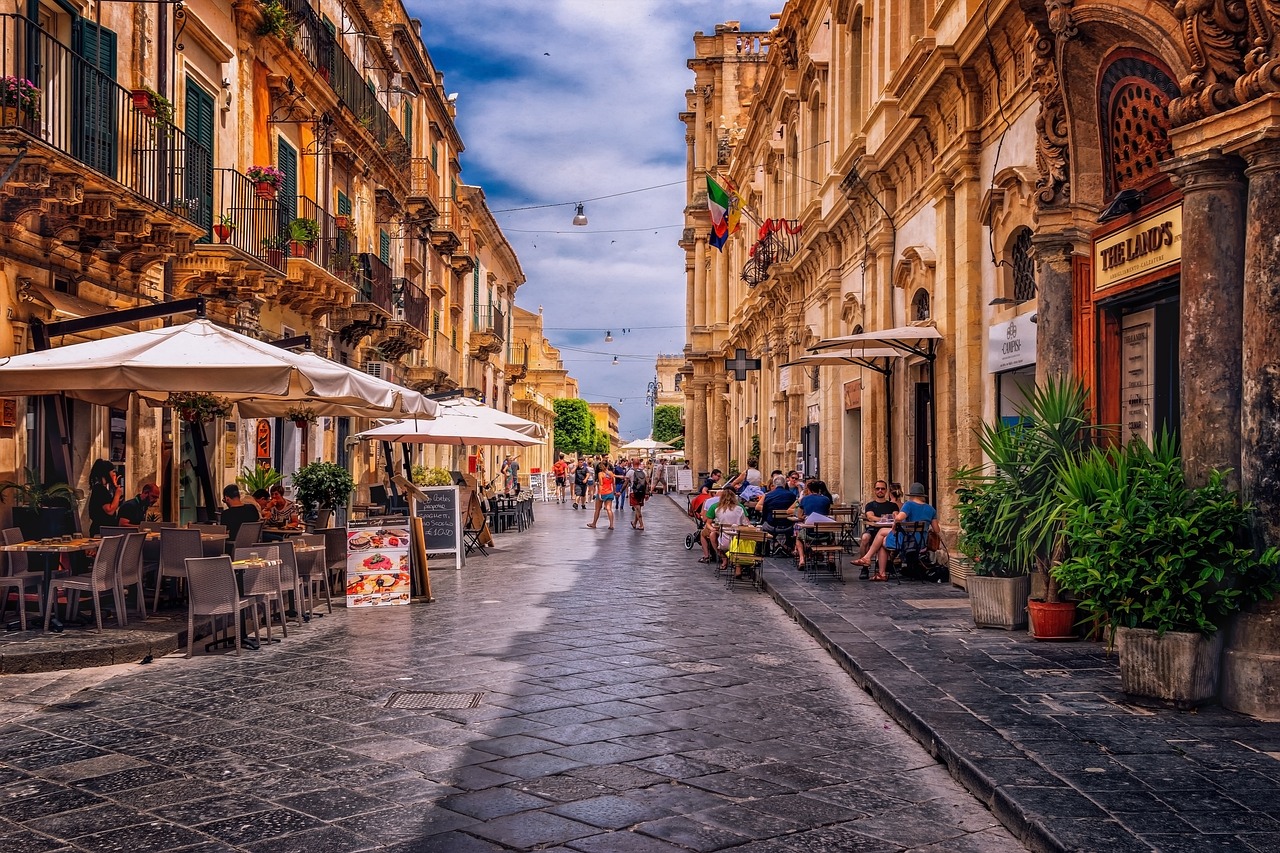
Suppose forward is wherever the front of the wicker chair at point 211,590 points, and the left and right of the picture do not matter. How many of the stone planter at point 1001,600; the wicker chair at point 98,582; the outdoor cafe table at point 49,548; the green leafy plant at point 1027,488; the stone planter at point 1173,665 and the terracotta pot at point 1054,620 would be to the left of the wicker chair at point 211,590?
2

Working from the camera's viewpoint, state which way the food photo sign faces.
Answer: facing the viewer

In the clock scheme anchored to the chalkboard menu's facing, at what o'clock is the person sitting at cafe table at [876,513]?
The person sitting at cafe table is roughly at 10 o'clock from the chalkboard menu.

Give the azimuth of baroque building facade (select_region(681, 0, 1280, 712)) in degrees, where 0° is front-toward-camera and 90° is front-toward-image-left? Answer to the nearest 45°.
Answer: approximately 45°

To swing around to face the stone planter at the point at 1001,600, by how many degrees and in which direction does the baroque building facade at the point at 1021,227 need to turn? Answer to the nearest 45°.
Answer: approximately 45° to its left

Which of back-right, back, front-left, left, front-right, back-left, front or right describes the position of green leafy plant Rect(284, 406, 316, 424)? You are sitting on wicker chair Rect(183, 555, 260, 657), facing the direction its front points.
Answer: front-left

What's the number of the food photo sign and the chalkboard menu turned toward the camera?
2

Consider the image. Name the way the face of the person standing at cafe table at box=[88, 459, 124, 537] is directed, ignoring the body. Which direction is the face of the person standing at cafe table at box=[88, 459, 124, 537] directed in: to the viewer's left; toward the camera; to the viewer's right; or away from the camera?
to the viewer's right

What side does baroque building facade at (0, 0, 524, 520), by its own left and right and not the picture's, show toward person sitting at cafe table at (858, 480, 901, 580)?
front

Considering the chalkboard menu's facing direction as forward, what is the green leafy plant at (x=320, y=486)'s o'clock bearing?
The green leafy plant is roughly at 3 o'clock from the chalkboard menu.

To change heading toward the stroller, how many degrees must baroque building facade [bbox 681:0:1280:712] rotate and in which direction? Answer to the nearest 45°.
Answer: approximately 90° to its right

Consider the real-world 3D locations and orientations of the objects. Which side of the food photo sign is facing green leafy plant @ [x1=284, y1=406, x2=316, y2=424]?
back

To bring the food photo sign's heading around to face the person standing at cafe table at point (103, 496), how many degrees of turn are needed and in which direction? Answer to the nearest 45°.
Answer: approximately 135° to its right

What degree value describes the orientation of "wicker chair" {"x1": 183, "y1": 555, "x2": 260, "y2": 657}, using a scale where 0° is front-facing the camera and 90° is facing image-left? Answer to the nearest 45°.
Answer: approximately 225°

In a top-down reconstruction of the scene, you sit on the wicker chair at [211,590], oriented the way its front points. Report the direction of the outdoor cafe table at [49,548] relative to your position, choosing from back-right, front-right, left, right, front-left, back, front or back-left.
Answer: left

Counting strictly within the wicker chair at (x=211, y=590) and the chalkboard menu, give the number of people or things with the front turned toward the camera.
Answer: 1

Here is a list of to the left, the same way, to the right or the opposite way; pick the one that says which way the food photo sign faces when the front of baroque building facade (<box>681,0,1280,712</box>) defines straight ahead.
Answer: to the left

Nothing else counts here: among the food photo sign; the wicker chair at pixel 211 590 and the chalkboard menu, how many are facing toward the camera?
2

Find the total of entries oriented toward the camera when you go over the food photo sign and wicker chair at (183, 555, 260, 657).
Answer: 1

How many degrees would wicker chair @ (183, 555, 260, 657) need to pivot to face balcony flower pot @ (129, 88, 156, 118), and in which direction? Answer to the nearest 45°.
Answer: approximately 45° to its left

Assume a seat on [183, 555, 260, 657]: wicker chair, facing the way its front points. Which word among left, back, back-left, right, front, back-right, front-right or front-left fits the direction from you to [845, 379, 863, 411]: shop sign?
front

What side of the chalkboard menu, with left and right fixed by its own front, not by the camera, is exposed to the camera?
front
